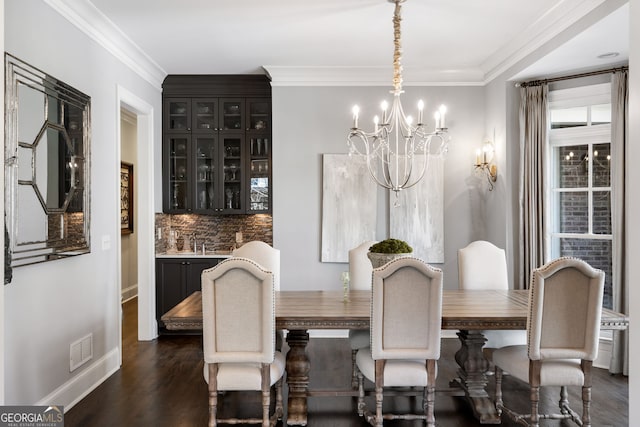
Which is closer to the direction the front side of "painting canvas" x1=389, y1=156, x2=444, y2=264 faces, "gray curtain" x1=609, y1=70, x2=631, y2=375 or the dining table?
the dining table

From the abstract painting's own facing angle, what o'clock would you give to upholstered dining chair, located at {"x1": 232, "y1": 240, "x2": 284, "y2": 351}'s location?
The upholstered dining chair is roughly at 1 o'clock from the abstract painting.

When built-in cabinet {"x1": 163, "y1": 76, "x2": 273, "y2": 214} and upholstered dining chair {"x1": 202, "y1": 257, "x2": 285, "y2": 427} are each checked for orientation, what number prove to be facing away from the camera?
1

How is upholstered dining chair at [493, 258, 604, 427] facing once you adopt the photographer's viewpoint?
facing away from the viewer and to the left of the viewer

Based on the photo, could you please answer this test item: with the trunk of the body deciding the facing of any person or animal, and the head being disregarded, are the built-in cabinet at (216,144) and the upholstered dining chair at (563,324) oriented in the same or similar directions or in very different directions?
very different directions

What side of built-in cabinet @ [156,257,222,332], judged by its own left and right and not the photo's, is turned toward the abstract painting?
left

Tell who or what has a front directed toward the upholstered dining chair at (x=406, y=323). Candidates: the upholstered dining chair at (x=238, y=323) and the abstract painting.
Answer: the abstract painting

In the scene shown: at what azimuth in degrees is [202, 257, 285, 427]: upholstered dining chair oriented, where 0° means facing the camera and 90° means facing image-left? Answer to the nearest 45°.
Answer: approximately 180°

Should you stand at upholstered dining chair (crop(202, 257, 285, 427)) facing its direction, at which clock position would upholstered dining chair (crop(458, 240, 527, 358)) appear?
upholstered dining chair (crop(458, 240, 527, 358)) is roughly at 2 o'clock from upholstered dining chair (crop(202, 257, 285, 427)).
